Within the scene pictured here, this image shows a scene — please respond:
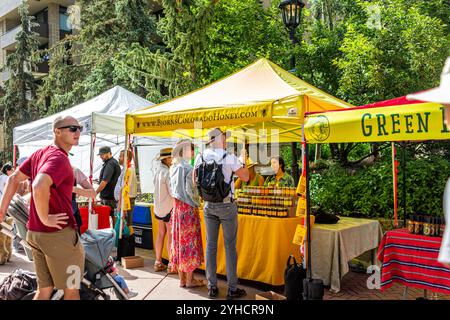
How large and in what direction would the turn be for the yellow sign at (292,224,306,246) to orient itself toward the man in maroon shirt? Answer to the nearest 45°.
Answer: approximately 45° to its right

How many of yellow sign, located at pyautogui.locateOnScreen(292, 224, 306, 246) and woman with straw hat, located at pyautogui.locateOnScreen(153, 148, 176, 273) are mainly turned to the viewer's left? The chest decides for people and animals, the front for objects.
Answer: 0

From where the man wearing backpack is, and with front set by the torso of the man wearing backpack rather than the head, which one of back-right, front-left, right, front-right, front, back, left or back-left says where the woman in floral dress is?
left

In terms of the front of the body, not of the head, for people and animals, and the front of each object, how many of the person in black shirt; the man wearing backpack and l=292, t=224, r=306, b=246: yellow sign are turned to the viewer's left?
1

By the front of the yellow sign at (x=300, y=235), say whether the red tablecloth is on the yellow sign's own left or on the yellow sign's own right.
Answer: on the yellow sign's own left

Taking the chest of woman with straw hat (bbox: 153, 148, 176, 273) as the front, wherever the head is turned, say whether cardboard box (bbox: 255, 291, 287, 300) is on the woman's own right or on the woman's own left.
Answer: on the woman's own right

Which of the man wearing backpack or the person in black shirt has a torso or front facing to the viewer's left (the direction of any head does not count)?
the person in black shirt

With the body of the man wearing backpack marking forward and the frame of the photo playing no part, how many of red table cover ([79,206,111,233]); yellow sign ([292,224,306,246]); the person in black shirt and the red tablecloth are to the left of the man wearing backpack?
2

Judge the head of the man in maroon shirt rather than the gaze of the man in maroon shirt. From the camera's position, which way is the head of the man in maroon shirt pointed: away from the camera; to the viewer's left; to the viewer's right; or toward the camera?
to the viewer's right
